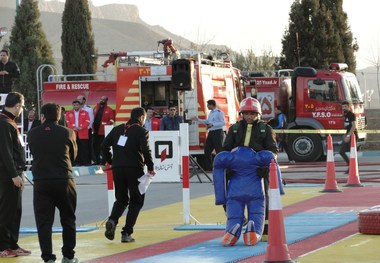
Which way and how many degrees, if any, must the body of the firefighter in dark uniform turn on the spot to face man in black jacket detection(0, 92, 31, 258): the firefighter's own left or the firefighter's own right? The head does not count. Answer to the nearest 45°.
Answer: approximately 90° to the firefighter's own right

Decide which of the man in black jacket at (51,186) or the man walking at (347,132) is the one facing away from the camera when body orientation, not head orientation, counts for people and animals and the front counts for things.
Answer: the man in black jacket

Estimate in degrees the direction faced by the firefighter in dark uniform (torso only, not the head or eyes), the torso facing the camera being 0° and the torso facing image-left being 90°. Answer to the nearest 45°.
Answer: approximately 0°

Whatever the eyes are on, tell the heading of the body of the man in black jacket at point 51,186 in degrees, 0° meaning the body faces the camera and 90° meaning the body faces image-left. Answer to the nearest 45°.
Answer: approximately 180°

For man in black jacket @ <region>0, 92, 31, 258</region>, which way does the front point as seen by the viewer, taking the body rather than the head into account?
to the viewer's right

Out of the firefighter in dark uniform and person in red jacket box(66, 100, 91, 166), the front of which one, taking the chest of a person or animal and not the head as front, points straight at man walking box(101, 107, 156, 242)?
the person in red jacket

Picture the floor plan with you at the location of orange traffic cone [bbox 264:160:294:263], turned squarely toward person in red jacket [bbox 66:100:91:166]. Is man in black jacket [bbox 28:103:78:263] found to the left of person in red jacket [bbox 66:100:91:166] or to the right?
left

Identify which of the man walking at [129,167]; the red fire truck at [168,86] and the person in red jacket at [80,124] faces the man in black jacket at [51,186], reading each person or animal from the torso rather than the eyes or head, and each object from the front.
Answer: the person in red jacket

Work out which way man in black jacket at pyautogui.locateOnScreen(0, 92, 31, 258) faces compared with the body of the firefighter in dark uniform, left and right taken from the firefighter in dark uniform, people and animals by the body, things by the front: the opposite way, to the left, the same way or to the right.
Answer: to the left

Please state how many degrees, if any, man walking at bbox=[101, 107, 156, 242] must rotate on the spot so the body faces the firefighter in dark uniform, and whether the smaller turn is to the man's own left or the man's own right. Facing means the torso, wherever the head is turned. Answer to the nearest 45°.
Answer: approximately 90° to the man's own right
